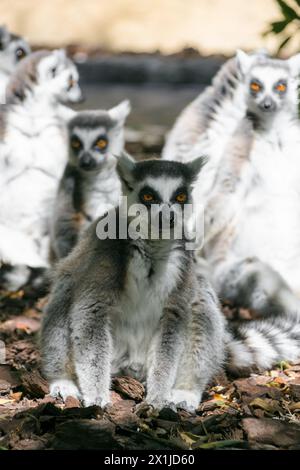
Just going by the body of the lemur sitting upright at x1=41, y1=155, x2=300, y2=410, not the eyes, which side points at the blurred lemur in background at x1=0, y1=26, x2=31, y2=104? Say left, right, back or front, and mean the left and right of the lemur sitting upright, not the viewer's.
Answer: back

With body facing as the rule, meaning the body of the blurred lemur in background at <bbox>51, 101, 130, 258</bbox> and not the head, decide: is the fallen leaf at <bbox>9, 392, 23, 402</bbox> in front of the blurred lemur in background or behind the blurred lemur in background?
in front

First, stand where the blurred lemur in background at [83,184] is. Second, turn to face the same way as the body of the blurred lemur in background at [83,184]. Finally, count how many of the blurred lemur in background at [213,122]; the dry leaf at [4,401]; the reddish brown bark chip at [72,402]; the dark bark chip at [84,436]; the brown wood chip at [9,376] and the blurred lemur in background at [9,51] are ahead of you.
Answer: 4

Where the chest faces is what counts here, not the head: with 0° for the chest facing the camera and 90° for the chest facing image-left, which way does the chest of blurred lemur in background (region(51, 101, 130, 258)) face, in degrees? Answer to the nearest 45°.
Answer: approximately 0°

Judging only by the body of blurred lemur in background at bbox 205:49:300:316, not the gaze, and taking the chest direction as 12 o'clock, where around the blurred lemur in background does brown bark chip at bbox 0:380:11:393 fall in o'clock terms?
The brown bark chip is roughly at 1 o'clock from the blurred lemur in background.

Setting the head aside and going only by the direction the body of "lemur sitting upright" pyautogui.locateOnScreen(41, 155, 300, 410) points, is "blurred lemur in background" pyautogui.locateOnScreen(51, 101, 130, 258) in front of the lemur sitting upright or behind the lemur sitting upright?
behind

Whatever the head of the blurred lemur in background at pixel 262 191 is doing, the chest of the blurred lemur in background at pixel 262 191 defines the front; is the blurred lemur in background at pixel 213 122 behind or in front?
behind

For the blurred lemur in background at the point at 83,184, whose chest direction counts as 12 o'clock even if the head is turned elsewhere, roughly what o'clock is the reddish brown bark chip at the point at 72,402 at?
The reddish brown bark chip is roughly at 12 o'clock from the blurred lemur in background.

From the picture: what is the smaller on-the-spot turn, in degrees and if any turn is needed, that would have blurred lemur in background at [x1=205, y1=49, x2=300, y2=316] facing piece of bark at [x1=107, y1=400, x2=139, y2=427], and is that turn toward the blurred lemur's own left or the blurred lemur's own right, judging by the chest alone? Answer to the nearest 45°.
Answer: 0° — it already faces it

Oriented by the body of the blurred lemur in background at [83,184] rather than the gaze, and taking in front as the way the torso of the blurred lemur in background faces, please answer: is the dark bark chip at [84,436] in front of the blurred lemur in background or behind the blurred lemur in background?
in front
